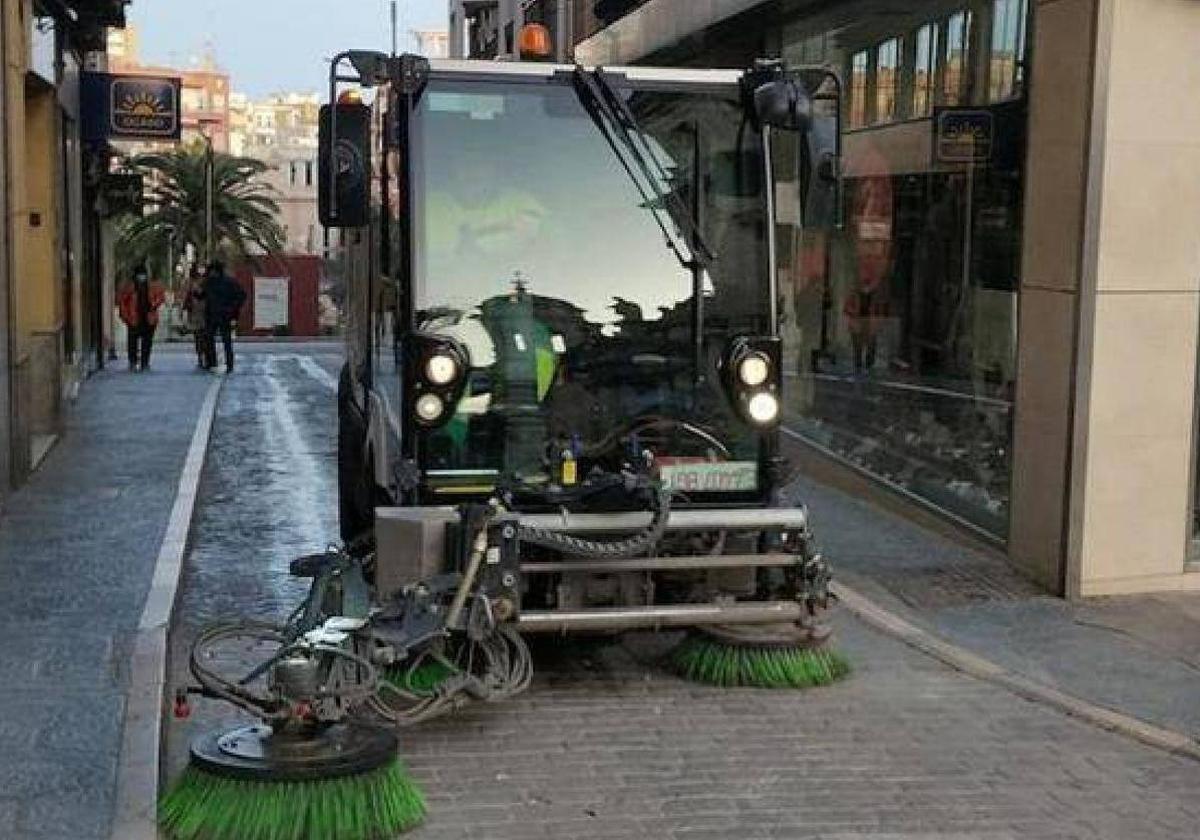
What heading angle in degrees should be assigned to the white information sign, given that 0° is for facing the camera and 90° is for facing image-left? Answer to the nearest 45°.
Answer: approximately 0°

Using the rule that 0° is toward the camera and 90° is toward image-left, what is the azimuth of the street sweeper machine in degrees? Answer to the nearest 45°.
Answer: approximately 0°

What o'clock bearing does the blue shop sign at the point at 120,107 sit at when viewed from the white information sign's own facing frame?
The blue shop sign is roughly at 12 o'clock from the white information sign.

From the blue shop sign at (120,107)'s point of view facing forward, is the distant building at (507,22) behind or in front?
behind

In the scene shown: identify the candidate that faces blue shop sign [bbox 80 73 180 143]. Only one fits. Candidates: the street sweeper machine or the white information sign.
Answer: the white information sign

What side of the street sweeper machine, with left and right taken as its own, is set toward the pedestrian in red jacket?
back

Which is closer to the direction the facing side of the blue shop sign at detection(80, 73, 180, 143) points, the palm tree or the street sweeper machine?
the street sweeper machine

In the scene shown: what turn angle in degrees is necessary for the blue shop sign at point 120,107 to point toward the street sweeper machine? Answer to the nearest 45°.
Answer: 0° — it already faces it

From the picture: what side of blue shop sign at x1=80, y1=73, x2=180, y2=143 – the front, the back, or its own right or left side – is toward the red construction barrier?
back

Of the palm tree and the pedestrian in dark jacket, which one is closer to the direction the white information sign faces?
the pedestrian in dark jacket
